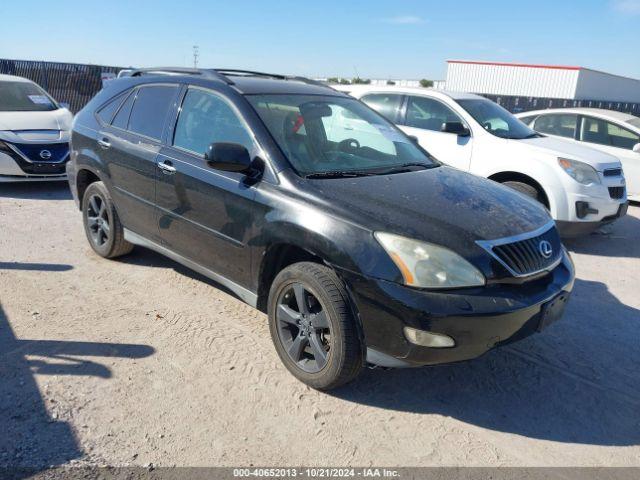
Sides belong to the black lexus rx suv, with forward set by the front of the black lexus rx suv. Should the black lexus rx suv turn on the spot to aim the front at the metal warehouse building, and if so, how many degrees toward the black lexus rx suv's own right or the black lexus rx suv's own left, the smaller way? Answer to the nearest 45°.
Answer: approximately 135° to the black lexus rx suv's own left

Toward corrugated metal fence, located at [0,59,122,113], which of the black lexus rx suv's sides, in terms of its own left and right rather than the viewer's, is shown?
back

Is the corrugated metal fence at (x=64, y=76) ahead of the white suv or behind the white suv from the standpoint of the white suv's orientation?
behind

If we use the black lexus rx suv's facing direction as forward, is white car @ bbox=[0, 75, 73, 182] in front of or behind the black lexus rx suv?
behind

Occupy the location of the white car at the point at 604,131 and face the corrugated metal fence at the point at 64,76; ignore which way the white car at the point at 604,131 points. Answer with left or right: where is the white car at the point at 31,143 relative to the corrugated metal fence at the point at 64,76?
left

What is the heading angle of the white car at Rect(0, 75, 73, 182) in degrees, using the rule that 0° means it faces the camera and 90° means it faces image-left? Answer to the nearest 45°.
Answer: approximately 315°

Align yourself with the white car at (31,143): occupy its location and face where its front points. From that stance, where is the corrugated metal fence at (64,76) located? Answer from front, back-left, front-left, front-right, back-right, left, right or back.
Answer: back-left

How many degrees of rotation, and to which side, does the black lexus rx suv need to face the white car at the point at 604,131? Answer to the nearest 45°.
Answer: approximately 90° to its left

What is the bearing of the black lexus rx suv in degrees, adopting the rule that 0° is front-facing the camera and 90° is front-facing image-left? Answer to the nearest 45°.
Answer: approximately 315°
